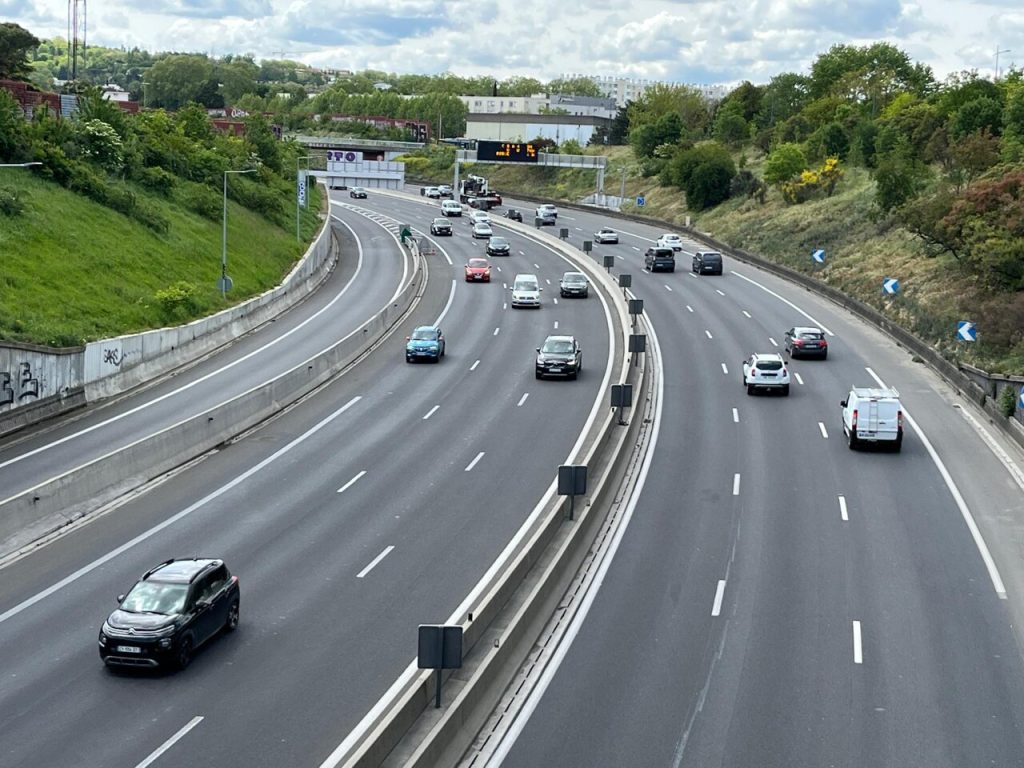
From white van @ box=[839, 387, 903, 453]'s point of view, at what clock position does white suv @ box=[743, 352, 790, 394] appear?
The white suv is roughly at 11 o'clock from the white van.

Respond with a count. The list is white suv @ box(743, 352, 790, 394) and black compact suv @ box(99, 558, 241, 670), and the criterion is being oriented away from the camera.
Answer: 1

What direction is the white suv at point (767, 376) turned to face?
away from the camera

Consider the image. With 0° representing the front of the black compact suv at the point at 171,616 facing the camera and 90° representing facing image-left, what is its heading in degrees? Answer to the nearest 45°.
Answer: approximately 45°

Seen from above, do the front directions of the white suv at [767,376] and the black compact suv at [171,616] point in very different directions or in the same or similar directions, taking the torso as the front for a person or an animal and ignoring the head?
very different directions

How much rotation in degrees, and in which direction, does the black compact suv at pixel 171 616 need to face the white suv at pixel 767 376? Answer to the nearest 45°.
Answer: approximately 180°

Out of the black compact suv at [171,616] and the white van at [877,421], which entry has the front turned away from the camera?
the white van

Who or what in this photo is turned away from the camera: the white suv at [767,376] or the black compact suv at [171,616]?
the white suv

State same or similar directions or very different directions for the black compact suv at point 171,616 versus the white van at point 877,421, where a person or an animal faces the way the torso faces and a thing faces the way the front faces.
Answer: very different directions

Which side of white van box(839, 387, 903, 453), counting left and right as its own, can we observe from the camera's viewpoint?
back
